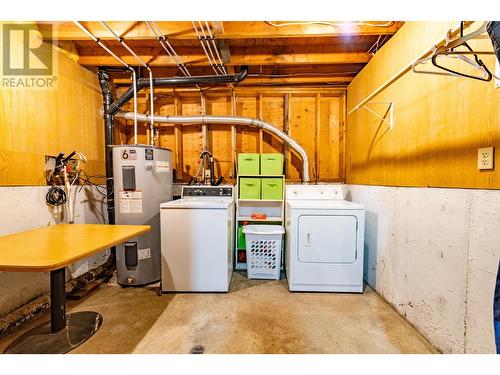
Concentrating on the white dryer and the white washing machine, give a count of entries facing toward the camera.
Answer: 2

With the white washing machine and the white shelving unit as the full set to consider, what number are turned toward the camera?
2

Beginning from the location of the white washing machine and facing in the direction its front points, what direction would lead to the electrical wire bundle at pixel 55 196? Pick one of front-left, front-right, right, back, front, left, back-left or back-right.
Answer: right

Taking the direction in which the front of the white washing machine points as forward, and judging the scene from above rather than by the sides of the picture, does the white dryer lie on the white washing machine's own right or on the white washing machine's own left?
on the white washing machine's own left

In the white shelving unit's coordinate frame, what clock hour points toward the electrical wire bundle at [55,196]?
The electrical wire bundle is roughly at 2 o'clock from the white shelving unit.

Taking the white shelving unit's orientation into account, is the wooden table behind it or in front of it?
in front
